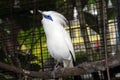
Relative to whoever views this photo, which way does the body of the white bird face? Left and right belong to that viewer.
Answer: facing the viewer and to the left of the viewer
